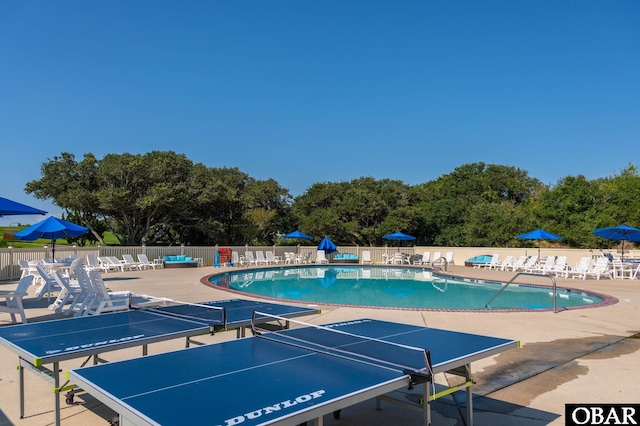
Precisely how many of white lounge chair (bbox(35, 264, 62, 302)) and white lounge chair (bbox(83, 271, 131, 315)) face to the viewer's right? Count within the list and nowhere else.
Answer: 2

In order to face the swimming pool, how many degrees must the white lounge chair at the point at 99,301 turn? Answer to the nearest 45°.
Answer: approximately 45° to its left

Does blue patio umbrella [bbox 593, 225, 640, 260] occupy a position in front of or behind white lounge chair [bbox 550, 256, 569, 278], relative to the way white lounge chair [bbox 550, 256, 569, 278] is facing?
behind

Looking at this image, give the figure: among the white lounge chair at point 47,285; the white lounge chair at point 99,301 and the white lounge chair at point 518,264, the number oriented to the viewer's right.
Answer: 2

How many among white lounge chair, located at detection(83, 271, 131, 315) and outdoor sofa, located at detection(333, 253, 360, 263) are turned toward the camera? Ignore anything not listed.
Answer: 1

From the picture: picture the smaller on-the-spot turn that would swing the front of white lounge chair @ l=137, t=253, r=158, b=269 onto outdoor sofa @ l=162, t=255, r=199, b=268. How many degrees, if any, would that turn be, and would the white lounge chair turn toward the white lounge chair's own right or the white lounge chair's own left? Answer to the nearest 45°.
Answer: approximately 90° to the white lounge chair's own left

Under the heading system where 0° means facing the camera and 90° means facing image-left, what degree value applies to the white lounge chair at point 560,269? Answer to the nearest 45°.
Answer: approximately 45°

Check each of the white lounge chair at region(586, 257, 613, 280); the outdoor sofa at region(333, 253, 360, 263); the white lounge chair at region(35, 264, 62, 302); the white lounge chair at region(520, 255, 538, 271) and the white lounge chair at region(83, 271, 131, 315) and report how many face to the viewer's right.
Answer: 2

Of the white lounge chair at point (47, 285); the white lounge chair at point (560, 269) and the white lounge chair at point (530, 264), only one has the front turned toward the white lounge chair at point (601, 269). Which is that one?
the white lounge chair at point (47, 285)

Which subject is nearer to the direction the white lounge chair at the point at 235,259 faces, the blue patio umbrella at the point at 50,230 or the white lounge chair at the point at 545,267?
the white lounge chair

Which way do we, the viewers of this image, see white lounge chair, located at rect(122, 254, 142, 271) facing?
facing the viewer and to the right of the viewer

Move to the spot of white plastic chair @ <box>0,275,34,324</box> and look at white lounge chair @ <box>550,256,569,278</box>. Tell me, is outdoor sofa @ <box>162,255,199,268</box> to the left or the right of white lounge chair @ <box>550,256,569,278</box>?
left

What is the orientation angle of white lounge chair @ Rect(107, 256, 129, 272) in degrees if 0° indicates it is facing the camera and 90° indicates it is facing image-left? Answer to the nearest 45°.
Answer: approximately 315°

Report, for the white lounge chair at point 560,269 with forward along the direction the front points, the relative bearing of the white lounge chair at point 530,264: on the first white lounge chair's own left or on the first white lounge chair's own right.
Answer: on the first white lounge chair's own right

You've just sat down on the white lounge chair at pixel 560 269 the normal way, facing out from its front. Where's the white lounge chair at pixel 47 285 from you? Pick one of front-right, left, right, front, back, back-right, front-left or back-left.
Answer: front

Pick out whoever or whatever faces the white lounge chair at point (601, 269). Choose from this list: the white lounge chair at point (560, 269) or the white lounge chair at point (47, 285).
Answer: the white lounge chair at point (47, 285)

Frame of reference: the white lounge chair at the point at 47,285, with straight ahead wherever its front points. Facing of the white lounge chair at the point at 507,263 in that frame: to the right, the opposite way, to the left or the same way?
the opposite way

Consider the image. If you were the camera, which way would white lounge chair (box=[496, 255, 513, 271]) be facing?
facing the viewer and to the left of the viewer

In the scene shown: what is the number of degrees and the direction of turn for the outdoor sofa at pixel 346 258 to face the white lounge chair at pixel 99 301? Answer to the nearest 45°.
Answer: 0° — it already faces it

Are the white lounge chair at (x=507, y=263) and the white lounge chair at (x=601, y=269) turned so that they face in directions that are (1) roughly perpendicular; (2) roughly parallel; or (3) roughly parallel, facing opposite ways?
roughly parallel

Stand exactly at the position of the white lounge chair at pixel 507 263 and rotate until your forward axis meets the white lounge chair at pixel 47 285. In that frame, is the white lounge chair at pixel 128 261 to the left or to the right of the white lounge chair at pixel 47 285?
right
